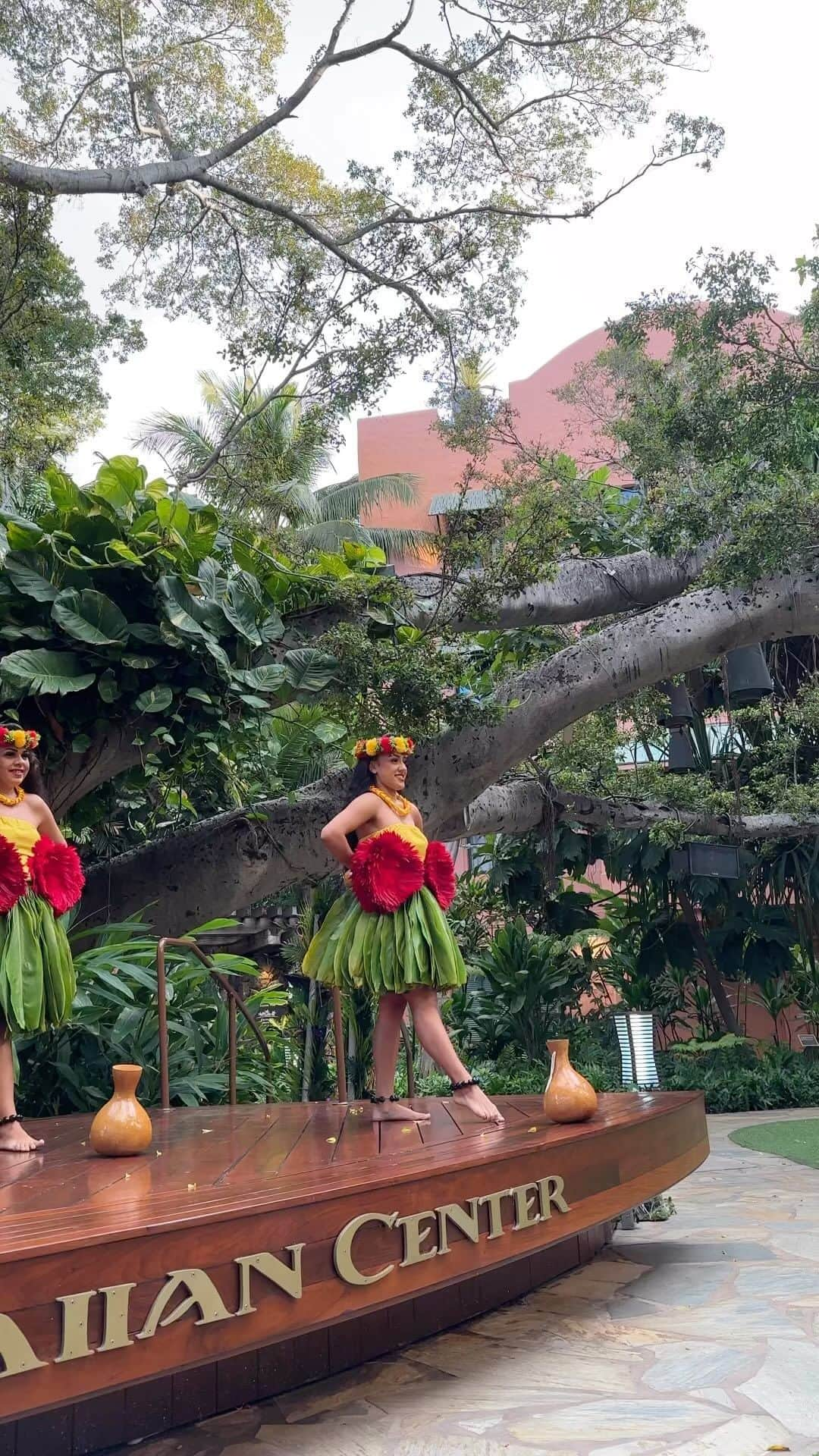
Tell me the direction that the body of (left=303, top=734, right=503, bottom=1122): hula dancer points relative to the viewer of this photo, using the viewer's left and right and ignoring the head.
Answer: facing the viewer and to the right of the viewer

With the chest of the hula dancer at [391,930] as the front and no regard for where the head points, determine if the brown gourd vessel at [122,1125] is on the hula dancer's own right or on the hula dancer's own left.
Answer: on the hula dancer's own right

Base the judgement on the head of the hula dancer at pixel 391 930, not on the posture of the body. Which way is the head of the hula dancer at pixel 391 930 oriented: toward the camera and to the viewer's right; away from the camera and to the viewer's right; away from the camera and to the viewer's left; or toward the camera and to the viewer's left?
toward the camera and to the viewer's right

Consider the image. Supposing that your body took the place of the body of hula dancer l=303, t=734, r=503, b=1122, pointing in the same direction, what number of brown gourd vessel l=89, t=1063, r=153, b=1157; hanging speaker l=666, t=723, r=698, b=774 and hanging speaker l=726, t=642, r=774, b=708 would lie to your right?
1
